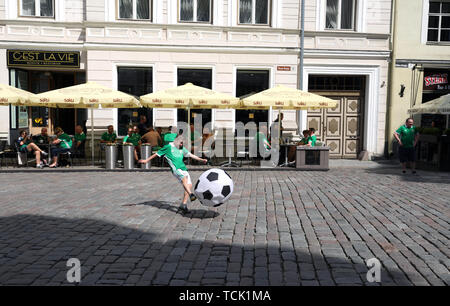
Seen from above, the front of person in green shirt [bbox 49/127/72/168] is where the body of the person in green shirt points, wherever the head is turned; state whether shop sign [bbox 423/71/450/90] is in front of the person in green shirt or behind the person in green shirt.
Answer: behind

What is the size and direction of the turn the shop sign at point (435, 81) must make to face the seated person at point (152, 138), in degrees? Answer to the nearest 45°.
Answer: approximately 45° to its right

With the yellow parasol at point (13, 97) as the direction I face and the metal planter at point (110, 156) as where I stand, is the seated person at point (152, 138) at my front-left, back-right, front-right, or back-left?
back-right
